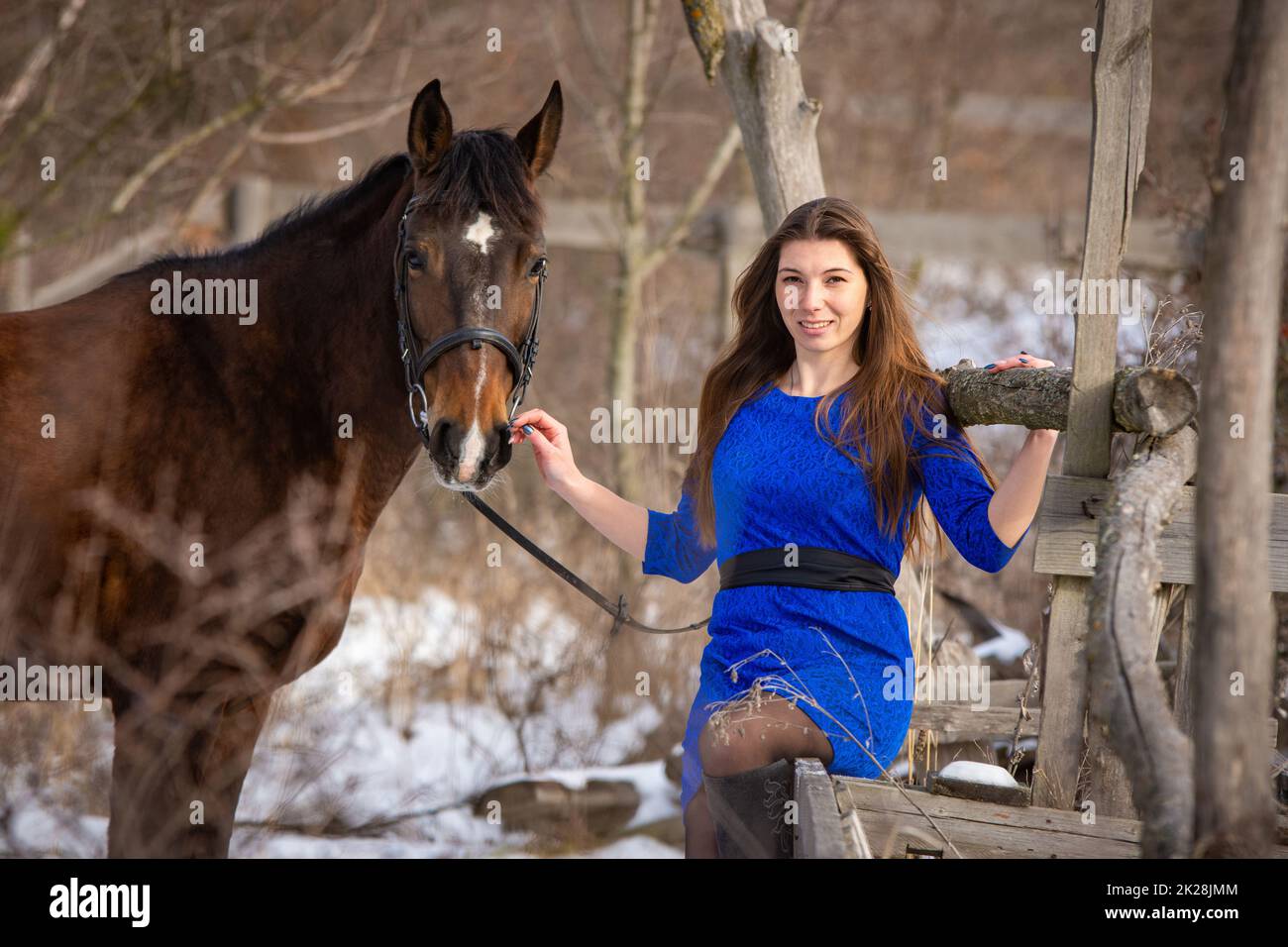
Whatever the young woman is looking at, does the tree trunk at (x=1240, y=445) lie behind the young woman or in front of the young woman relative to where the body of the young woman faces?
in front

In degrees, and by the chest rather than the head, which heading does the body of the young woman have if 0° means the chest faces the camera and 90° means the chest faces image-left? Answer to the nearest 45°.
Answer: approximately 0°

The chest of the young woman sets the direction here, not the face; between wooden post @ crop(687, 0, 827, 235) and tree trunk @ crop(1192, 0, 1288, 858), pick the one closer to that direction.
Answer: the tree trunk

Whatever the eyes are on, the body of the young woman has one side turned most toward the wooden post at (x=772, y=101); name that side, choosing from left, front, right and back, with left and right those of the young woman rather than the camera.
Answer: back
